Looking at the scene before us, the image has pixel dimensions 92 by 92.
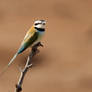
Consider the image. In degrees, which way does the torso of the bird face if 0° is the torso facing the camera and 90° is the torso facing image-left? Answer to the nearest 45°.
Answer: approximately 270°
